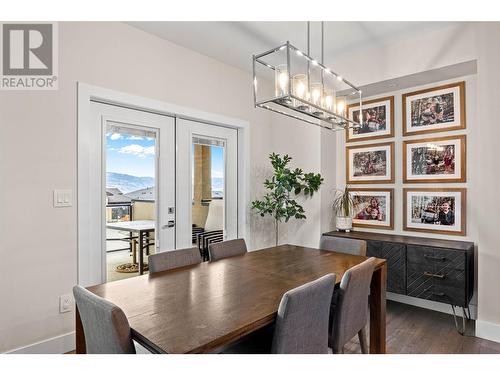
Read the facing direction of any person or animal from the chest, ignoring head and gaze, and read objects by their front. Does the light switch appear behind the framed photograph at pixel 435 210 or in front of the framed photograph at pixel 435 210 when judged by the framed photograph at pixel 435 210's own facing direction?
in front

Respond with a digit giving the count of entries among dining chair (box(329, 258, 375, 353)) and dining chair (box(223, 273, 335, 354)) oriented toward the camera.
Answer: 0

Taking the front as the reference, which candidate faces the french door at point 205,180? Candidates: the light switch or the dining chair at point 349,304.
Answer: the dining chair

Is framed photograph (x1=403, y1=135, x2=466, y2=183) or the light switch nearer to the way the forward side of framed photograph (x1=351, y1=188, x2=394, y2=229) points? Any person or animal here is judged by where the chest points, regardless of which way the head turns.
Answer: the light switch

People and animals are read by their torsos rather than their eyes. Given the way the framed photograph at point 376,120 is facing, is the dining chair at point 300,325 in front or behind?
in front

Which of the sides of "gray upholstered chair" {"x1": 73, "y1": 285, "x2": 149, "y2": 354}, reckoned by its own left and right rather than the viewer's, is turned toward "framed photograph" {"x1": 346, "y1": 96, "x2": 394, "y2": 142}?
front

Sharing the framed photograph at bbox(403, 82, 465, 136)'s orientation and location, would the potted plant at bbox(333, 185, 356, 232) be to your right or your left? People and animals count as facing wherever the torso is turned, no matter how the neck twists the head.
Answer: on your right

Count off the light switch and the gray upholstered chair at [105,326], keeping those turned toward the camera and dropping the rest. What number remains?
1

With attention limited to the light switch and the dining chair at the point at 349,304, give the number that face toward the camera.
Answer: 1
